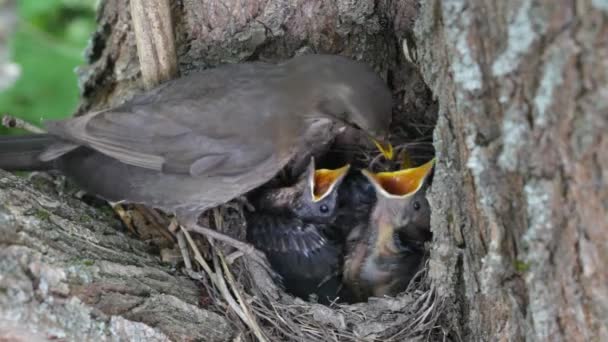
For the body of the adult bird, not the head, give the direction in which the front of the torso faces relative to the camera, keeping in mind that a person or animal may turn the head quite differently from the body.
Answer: to the viewer's right
